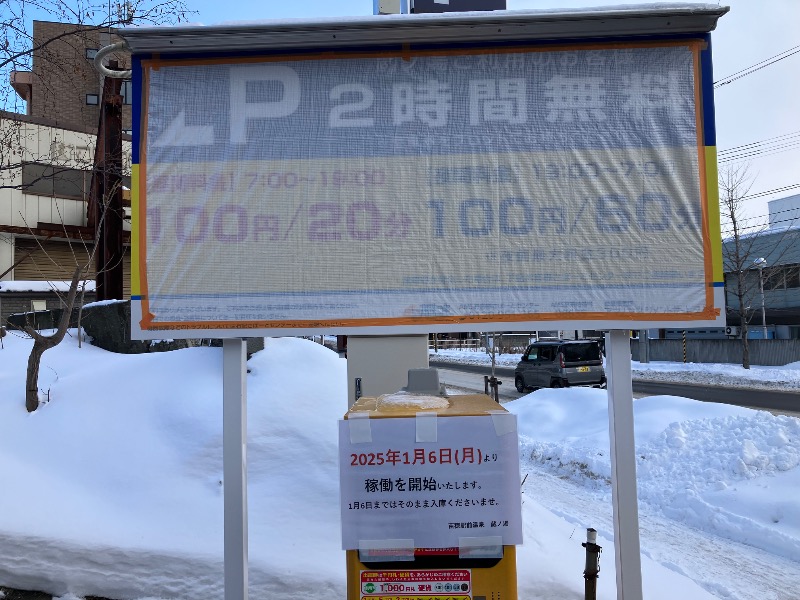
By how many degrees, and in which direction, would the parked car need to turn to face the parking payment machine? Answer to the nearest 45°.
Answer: approximately 135° to its left

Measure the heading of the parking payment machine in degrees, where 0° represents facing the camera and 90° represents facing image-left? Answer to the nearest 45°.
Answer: approximately 0°

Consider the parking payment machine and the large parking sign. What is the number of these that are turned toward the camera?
2

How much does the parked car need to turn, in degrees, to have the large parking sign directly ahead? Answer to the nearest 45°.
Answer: approximately 135° to its left

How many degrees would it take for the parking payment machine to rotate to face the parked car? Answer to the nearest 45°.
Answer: approximately 180°

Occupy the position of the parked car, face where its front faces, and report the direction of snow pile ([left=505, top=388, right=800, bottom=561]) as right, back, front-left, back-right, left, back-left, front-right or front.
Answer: back-left

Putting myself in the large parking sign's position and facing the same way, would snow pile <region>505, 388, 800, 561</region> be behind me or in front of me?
behind

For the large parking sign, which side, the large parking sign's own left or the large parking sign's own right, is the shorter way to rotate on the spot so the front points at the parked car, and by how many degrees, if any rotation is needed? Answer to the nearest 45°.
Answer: approximately 180°

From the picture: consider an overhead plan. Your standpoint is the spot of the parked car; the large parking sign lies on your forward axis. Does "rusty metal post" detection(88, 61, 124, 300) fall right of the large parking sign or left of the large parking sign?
right

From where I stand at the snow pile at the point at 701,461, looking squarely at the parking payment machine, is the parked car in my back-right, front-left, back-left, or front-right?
back-right
